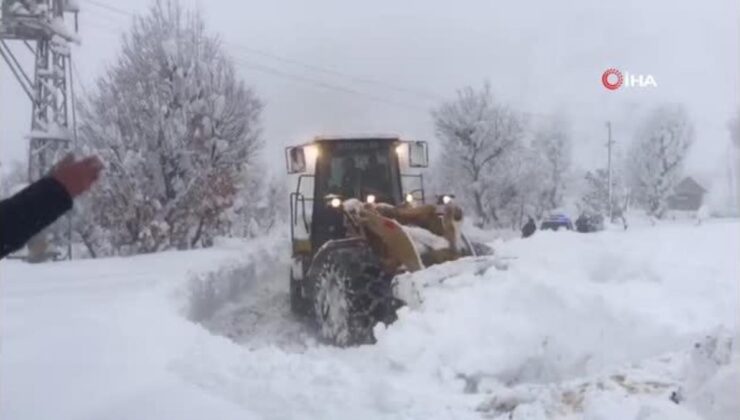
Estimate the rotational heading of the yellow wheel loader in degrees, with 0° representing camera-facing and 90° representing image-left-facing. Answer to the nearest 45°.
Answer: approximately 315°

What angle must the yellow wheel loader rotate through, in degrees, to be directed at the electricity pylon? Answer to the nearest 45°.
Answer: approximately 45° to its right

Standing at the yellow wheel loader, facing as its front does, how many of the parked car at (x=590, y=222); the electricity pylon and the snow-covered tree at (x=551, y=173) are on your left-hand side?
2

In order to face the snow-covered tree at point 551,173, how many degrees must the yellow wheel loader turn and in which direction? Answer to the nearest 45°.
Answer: approximately 90° to its left

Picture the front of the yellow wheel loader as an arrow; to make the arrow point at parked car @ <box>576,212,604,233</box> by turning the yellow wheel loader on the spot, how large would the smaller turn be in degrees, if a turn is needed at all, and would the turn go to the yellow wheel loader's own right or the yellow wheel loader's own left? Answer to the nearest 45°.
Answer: approximately 90° to the yellow wheel loader's own left

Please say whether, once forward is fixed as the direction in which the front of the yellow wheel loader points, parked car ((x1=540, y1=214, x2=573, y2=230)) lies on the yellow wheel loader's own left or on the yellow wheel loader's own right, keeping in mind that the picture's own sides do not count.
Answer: on the yellow wheel loader's own left
